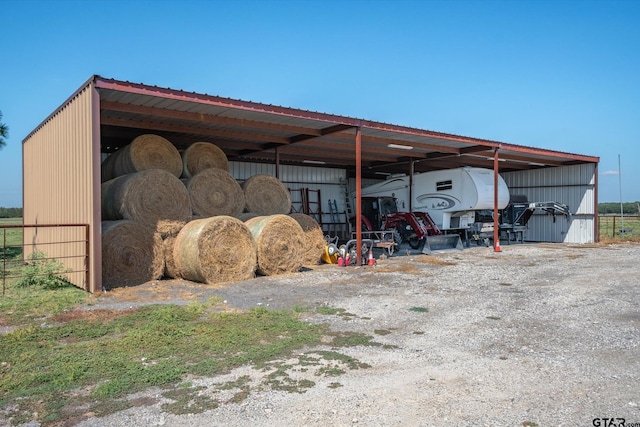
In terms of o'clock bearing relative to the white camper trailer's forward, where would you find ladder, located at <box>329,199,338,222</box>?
The ladder is roughly at 5 o'clock from the white camper trailer.

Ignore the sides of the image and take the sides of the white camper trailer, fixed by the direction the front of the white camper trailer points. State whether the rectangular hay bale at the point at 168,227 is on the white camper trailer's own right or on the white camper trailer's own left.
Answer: on the white camper trailer's own right
